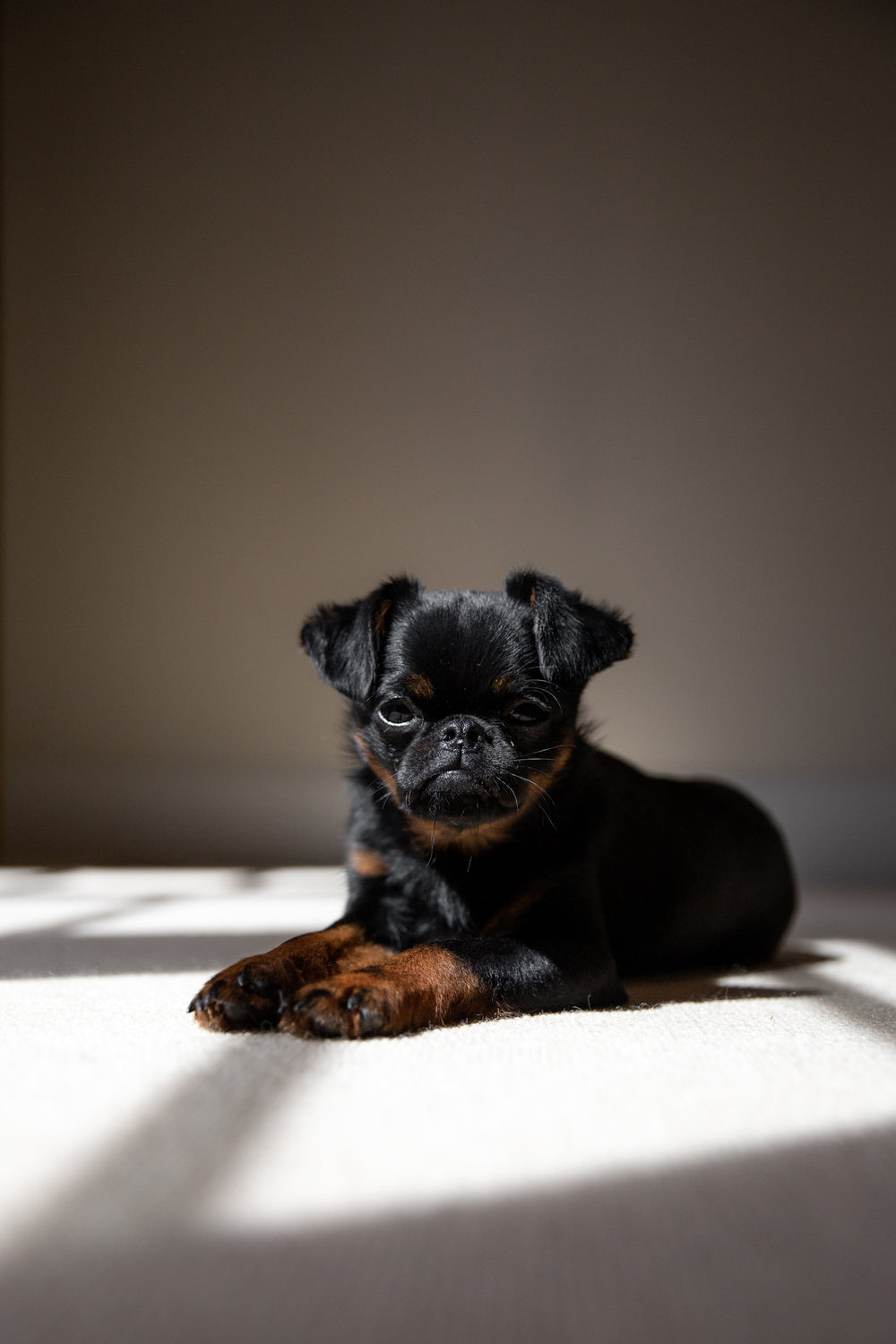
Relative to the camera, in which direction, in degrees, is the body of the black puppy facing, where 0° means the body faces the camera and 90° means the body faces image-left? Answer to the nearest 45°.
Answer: approximately 45°
